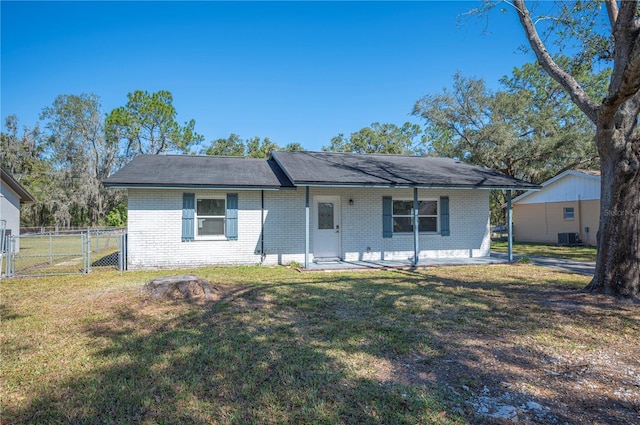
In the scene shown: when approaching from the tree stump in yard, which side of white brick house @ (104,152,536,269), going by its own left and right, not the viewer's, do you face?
front

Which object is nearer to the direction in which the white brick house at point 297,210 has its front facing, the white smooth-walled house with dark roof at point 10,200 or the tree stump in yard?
the tree stump in yard

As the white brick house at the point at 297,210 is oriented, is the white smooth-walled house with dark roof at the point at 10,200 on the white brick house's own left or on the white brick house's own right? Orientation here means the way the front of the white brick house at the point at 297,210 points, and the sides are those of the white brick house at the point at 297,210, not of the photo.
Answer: on the white brick house's own right

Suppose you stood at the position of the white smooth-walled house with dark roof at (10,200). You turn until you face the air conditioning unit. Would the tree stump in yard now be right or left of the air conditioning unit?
right

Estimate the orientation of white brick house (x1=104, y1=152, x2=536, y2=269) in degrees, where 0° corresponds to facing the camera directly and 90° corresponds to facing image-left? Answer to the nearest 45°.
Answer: approximately 0°
